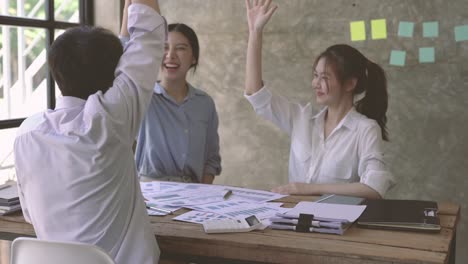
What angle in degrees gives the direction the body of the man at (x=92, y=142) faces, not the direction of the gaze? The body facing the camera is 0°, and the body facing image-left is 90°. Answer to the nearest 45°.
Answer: approximately 180°

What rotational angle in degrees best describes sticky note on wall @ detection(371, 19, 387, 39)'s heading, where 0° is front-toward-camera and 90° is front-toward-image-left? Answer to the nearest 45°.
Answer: approximately 0°

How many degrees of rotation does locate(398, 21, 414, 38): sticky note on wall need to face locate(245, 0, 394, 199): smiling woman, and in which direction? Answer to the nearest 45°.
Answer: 0° — it already faces them

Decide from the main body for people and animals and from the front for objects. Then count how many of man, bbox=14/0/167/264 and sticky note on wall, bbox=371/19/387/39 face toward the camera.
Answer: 1

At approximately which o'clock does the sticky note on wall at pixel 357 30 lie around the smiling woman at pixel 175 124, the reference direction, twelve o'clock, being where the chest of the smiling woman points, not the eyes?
The sticky note on wall is roughly at 8 o'clock from the smiling woman.

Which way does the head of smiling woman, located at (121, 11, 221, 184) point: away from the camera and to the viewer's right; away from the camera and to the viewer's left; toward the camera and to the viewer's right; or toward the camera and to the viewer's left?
toward the camera and to the viewer's left

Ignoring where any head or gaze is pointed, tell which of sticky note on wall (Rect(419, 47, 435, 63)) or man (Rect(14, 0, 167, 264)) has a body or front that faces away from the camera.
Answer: the man

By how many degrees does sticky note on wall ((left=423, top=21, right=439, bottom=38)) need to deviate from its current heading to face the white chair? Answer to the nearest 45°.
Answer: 0° — it already faces it

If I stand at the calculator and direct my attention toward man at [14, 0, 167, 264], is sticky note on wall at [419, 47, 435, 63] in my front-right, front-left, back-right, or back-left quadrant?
back-right
